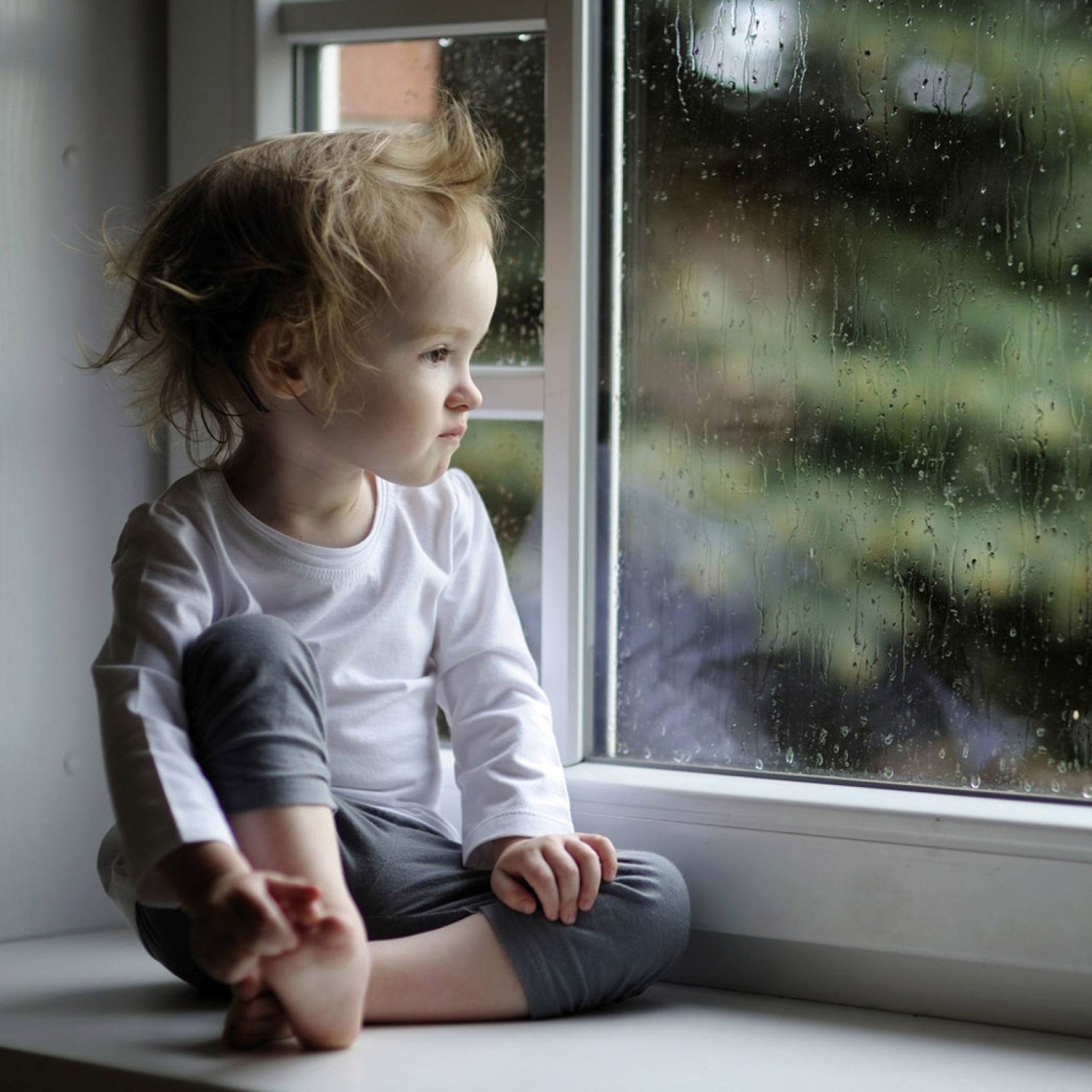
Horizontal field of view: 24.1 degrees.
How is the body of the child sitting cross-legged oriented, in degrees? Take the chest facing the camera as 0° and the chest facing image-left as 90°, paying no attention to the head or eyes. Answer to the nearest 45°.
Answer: approximately 315°

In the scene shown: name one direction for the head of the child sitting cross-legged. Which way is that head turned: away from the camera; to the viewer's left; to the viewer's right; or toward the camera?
to the viewer's right
